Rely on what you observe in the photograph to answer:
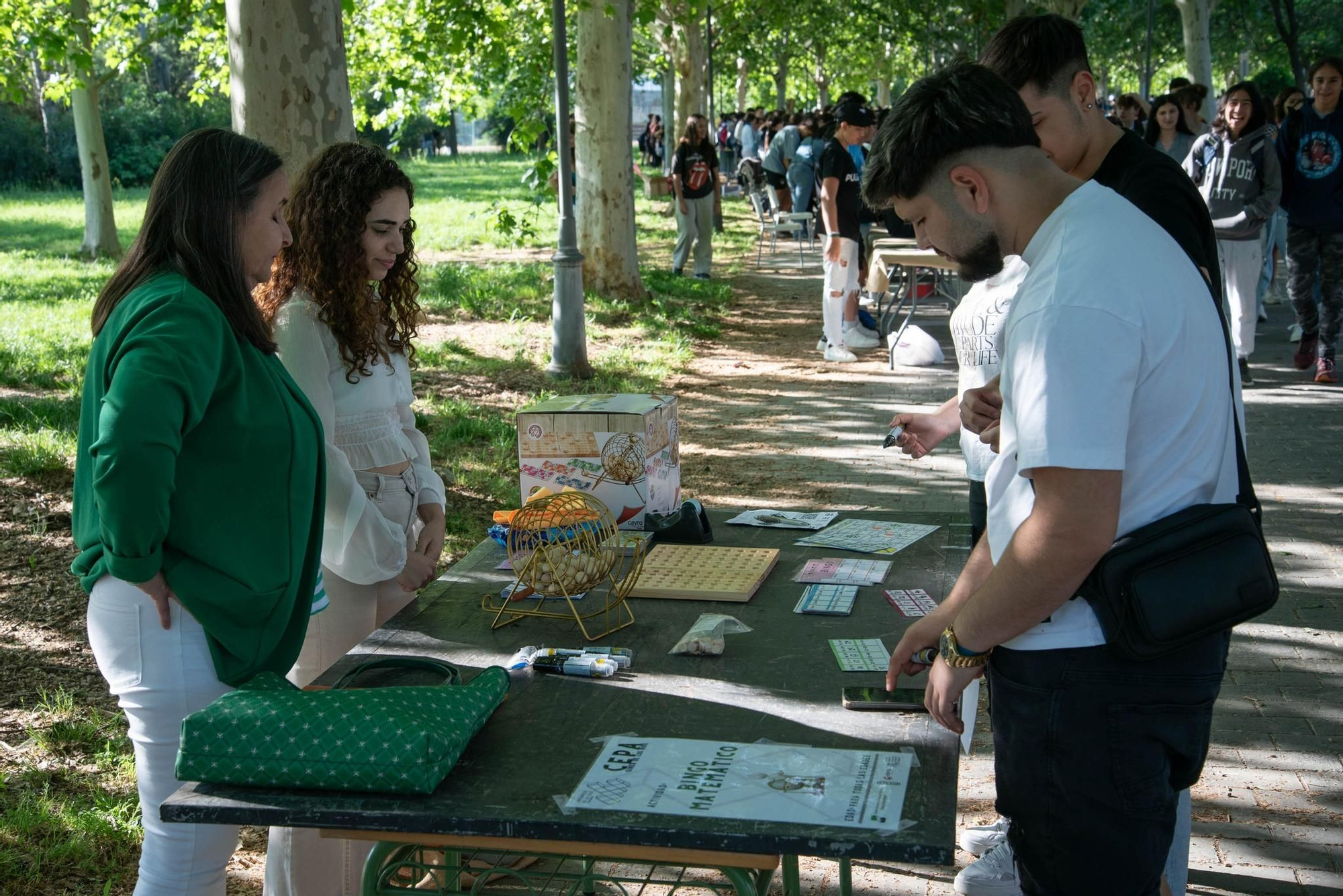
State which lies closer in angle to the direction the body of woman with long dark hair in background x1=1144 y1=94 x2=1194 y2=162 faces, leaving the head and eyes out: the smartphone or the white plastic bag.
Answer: the smartphone

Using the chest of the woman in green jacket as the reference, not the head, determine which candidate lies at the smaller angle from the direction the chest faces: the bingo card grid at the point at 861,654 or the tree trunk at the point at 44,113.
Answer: the bingo card grid

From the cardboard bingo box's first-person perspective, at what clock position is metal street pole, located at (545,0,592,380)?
The metal street pole is roughly at 6 o'clock from the cardboard bingo box.

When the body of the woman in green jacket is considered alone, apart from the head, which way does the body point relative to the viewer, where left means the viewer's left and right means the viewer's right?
facing to the right of the viewer

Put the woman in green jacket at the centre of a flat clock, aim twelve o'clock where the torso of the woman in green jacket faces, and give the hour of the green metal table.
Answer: The green metal table is roughly at 1 o'clock from the woman in green jacket.

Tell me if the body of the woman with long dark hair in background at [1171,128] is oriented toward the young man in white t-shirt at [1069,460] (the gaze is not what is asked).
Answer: yes

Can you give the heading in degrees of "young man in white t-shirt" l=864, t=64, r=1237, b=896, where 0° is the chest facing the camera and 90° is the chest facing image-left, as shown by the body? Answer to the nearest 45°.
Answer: approximately 90°

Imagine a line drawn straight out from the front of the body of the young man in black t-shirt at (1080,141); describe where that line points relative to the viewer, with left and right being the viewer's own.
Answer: facing to the left of the viewer

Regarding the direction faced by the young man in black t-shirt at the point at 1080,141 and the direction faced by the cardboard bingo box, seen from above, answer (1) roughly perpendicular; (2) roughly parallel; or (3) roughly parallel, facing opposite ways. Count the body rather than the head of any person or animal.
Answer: roughly perpendicular

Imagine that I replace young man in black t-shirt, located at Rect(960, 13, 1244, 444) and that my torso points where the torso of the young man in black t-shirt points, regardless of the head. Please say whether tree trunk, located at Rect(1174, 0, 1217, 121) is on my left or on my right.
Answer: on my right

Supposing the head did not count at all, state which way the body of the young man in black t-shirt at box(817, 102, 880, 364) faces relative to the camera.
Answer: to the viewer's right
